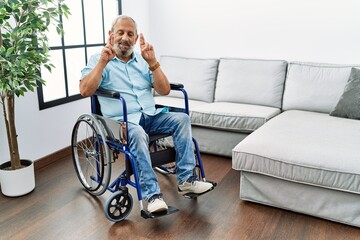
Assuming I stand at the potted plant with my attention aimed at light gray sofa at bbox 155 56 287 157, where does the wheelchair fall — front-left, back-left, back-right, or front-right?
front-right

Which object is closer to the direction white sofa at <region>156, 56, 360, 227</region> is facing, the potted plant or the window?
the potted plant

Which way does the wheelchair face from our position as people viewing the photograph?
facing the viewer and to the right of the viewer

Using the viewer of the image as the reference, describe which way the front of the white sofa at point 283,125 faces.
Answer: facing the viewer and to the left of the viewer

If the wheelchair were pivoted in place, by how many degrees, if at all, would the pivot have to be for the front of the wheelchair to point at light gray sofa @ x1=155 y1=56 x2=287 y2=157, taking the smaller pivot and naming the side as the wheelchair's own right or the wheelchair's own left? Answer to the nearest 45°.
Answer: approximately 90° to the wheelchair's own left

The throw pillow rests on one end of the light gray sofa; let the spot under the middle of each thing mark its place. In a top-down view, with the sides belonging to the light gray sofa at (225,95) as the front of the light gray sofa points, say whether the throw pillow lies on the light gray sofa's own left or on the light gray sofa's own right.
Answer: on the light gray sofa's own left

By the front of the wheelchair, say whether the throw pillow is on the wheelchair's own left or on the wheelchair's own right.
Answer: on the wheelchair's own left

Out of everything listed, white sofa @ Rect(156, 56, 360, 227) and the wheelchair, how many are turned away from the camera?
0

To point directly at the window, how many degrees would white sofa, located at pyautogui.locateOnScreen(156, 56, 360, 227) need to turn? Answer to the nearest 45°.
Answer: approximately 45° to its right

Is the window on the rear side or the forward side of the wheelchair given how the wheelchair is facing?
on the rear side
